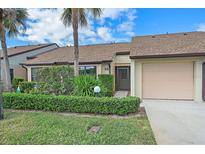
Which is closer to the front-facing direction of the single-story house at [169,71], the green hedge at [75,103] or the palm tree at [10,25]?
the green hedge

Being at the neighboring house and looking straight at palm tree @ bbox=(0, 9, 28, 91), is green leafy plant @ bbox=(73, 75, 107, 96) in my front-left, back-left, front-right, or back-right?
front-left

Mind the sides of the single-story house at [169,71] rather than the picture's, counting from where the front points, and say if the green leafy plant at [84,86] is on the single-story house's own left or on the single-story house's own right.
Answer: on the single-story house's own right

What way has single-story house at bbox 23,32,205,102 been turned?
toward the camera

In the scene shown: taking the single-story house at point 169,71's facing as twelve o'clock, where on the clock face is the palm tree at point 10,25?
The palm tree is roughly at 3 o'clock from the single-story house.

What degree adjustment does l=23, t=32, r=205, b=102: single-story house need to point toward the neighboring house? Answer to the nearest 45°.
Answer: approximately 135° to its right

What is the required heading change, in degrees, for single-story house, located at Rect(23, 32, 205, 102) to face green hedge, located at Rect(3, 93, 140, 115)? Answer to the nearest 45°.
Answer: approximately 45° to its right

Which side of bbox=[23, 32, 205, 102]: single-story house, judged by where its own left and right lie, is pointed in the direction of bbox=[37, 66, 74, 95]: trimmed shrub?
right

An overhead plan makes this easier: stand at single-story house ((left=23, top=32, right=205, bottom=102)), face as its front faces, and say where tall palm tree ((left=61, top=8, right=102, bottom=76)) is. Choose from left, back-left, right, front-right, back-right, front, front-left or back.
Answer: right
